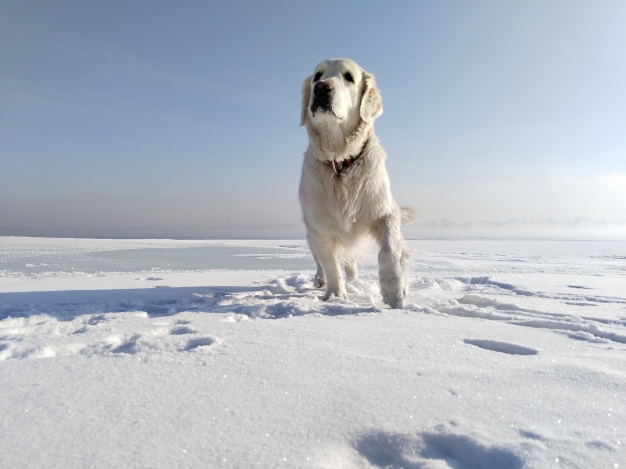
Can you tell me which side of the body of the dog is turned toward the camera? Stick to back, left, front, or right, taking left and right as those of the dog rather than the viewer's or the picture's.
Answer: front
